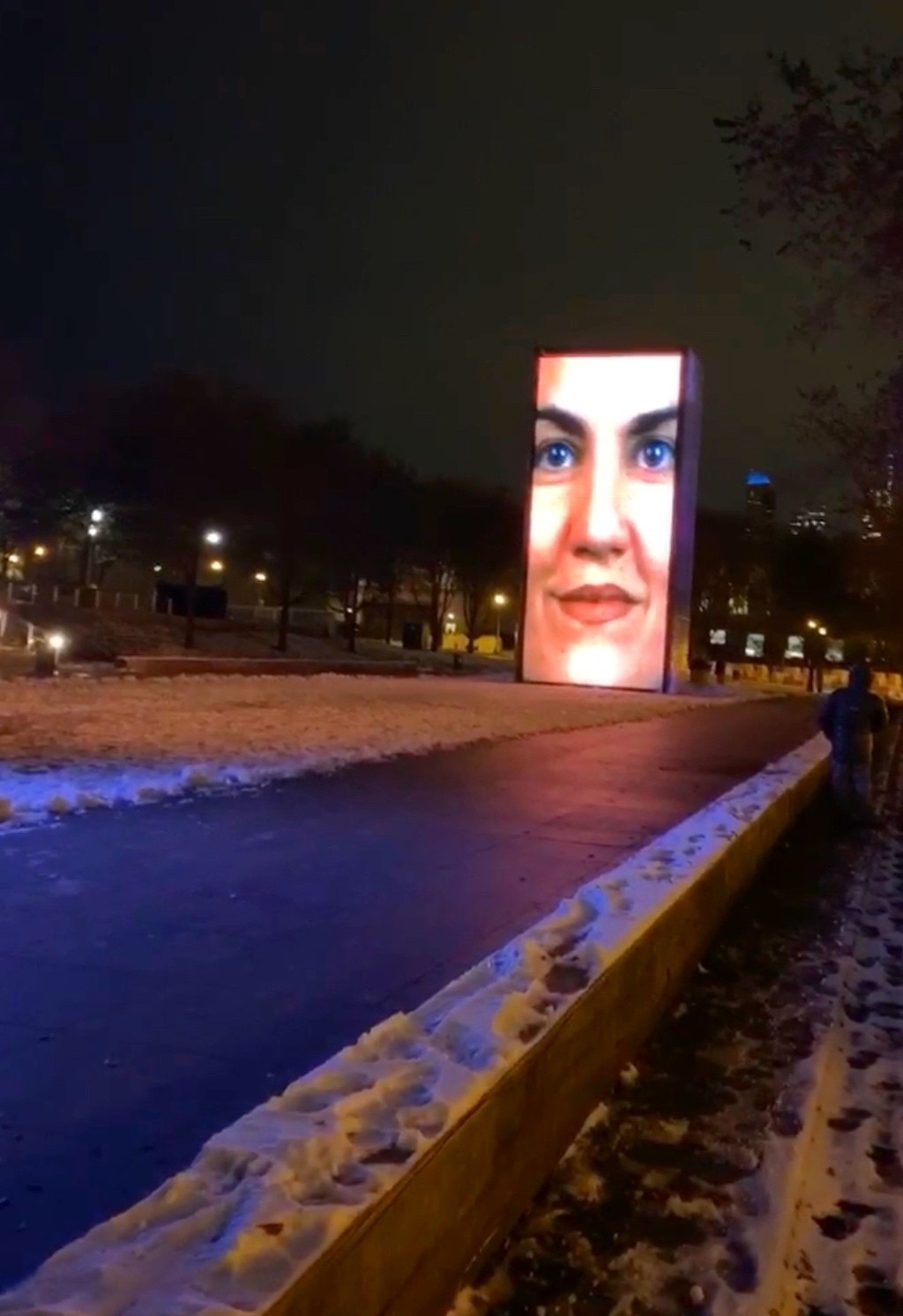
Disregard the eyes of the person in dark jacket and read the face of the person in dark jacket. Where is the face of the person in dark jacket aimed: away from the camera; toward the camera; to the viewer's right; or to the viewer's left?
away from the camera

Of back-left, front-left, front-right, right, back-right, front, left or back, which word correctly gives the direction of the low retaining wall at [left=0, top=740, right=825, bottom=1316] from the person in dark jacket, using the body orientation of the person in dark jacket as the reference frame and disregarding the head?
back

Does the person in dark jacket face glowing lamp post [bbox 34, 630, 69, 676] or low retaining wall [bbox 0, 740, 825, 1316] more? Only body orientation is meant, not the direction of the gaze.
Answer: the glowing lamp post

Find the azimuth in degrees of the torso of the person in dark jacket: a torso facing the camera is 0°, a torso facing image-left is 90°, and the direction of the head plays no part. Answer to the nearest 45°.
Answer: approximately 180°

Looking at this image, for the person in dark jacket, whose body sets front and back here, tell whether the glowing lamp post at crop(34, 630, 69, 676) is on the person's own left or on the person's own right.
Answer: on the person's own left
